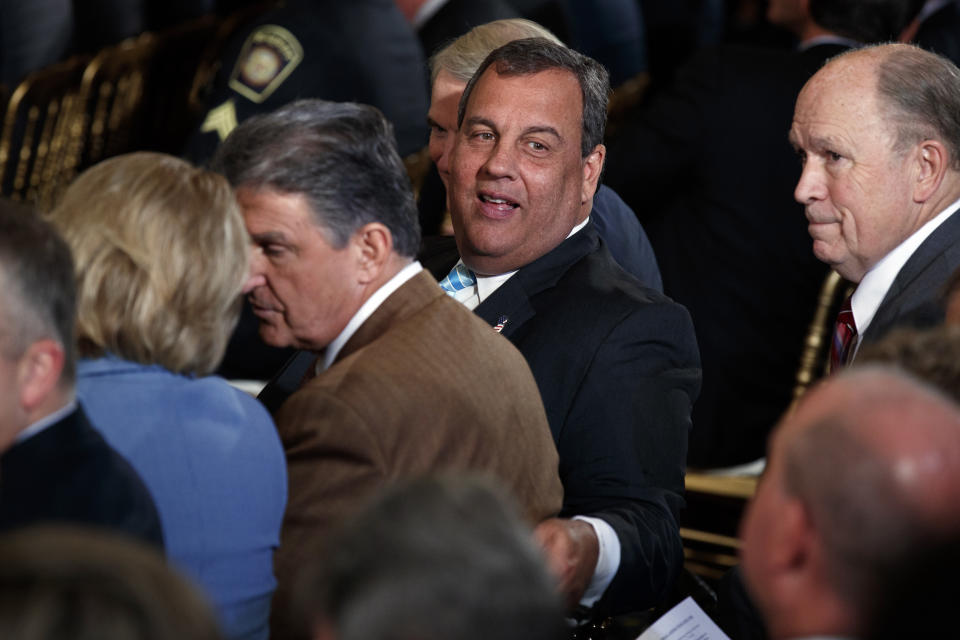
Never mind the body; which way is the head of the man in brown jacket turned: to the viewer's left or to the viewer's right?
to the viewer's left

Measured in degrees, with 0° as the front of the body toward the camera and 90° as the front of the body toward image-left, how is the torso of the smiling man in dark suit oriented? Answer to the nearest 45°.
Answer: approximately 45°

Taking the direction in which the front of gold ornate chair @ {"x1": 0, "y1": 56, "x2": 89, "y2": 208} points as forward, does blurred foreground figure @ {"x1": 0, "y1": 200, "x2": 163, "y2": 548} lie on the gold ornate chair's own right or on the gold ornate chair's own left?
on the gold ornate chair's own left

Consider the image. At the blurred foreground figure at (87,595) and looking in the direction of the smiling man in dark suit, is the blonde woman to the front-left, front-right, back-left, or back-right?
front-left

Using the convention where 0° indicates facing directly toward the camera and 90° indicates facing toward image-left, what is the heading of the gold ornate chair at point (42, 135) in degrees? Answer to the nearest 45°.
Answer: approximately 135°

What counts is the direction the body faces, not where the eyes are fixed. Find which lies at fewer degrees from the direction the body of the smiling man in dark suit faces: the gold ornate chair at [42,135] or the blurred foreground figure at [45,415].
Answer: the blurred foreground figure

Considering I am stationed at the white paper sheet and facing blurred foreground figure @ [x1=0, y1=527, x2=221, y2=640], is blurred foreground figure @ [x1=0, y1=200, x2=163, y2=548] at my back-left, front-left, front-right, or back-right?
front-right

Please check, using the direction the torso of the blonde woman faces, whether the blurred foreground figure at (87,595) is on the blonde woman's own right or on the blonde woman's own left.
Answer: on the blonde woman's own left

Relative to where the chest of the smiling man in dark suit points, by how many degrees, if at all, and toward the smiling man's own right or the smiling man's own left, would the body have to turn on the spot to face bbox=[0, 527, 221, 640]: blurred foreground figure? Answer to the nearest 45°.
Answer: approximately 45° to the smiling man's own left

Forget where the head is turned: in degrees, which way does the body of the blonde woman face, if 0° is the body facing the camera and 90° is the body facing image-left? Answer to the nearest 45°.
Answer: approximately 135°

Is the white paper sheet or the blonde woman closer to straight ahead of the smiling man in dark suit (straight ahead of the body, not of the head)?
the blonde woman

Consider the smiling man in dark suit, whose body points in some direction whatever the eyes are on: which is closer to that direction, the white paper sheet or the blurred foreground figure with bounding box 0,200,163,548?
the blurred foreground figure

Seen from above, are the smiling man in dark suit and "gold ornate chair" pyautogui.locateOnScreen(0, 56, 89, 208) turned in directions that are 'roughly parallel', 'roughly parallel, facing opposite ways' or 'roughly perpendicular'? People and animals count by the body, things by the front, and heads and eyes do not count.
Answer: roughly perpendicular

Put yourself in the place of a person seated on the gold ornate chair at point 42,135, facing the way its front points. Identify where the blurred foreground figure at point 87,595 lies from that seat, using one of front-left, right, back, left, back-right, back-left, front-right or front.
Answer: back-left

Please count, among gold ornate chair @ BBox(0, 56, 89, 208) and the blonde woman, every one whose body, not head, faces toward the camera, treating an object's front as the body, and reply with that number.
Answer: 0
